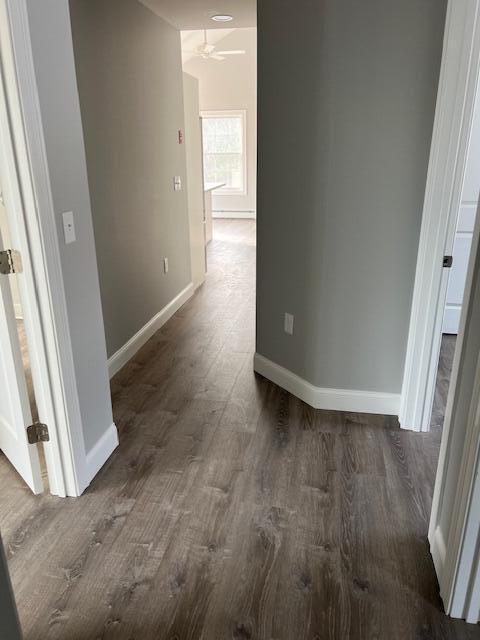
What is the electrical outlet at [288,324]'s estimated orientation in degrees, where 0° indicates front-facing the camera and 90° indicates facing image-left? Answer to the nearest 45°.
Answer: approximately 45°

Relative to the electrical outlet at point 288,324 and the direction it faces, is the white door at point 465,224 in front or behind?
behind

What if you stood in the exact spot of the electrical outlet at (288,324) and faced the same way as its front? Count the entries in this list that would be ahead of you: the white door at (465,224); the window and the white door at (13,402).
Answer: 1

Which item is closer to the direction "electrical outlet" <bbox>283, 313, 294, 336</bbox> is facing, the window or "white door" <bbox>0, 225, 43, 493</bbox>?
the white door

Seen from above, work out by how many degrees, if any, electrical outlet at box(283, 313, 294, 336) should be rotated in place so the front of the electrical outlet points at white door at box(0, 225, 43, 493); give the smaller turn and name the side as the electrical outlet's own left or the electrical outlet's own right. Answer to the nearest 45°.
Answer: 0° — it already faces it

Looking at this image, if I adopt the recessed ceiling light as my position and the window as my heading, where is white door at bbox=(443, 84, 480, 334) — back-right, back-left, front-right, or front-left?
back-right

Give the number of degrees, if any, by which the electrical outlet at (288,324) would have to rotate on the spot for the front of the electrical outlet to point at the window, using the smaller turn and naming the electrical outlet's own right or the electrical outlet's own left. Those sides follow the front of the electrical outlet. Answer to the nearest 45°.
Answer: approximately 135° to the electrical outlet's own right
